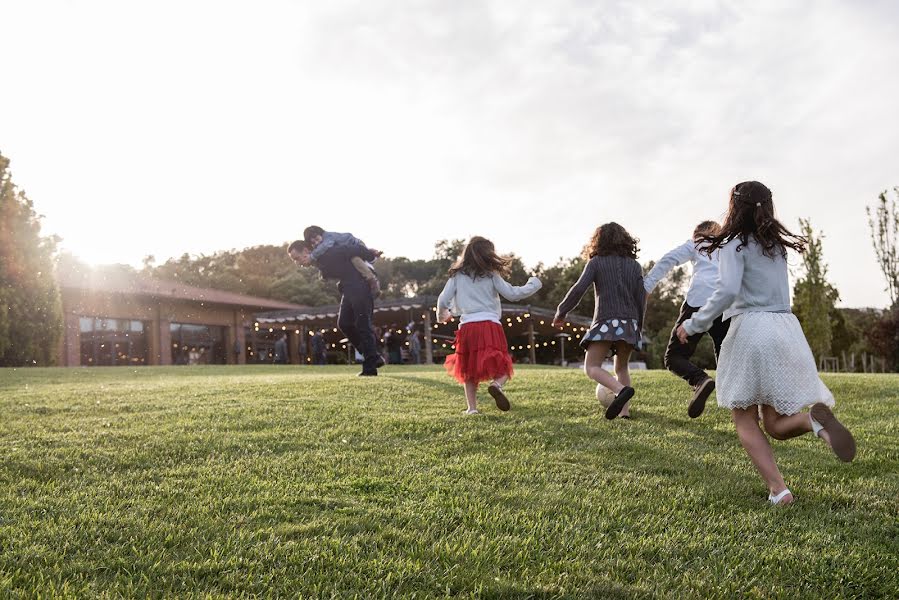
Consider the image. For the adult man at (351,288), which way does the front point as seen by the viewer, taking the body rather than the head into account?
to the viewer's left

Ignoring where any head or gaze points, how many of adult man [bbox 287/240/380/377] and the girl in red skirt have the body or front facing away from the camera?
1

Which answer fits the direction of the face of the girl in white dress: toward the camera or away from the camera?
away from the camera

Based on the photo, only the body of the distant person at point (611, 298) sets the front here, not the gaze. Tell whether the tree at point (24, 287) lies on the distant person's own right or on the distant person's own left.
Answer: on the distant person's own left

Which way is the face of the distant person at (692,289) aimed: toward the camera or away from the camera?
away from the camera

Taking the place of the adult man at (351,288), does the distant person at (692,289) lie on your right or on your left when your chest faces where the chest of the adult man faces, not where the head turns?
on your left

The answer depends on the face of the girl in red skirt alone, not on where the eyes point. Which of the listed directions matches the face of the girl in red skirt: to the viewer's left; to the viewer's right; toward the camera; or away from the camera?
away from the camera

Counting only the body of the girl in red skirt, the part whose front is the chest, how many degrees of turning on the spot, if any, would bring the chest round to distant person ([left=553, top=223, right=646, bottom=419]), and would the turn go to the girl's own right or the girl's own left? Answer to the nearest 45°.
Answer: approximately 135° to the girl's own right

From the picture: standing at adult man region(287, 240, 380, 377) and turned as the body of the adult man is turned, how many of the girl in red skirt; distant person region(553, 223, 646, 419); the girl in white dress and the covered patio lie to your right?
1

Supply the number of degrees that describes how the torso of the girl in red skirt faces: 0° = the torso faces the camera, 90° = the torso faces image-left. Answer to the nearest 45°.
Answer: approximately 180°

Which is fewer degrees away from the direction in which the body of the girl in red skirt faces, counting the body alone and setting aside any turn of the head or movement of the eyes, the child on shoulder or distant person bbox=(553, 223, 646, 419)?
the child on shoulder

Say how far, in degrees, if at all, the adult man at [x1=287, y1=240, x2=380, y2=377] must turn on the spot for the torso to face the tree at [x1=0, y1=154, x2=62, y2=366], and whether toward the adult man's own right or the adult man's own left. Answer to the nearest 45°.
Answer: approximately 45° to the adult man's own right

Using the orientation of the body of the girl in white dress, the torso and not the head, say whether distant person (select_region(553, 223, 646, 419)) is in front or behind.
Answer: in front

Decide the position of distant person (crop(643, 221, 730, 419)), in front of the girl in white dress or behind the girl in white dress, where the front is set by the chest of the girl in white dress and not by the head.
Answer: in front

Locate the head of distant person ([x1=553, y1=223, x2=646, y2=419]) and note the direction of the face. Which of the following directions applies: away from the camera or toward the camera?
away from the camera

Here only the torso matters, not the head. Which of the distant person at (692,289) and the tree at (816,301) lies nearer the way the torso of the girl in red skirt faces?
the tree

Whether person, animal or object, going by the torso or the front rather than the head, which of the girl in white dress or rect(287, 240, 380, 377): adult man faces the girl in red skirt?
the girl in white dress

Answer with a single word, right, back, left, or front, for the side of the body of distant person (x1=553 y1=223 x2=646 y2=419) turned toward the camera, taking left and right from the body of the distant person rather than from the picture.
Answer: back
